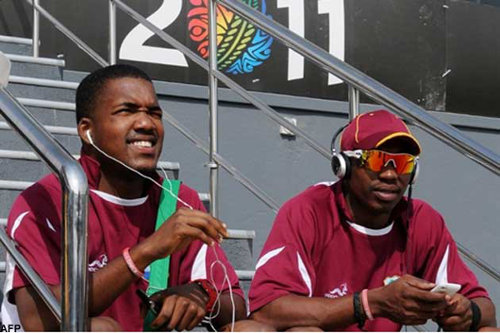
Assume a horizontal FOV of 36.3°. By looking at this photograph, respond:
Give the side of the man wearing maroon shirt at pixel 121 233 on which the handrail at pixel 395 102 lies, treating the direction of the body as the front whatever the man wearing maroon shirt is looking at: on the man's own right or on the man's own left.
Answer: on the man's own left

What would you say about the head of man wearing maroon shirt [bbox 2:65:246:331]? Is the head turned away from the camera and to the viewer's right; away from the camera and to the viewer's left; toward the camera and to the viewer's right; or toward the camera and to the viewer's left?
toward the camera and to the viewer's right

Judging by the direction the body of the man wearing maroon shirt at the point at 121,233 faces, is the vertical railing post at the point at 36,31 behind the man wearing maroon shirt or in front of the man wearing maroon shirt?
behind

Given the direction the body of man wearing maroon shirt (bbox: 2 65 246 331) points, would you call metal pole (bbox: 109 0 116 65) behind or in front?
behind

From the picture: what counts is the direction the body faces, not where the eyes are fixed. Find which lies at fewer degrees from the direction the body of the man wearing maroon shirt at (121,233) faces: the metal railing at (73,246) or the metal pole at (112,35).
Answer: the metal railing

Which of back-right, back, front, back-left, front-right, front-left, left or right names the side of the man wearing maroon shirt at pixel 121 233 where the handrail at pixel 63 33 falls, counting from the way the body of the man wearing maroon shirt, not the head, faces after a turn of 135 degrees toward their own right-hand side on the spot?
right

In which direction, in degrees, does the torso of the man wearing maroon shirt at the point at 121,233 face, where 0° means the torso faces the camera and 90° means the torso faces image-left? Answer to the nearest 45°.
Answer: approximately 315°
